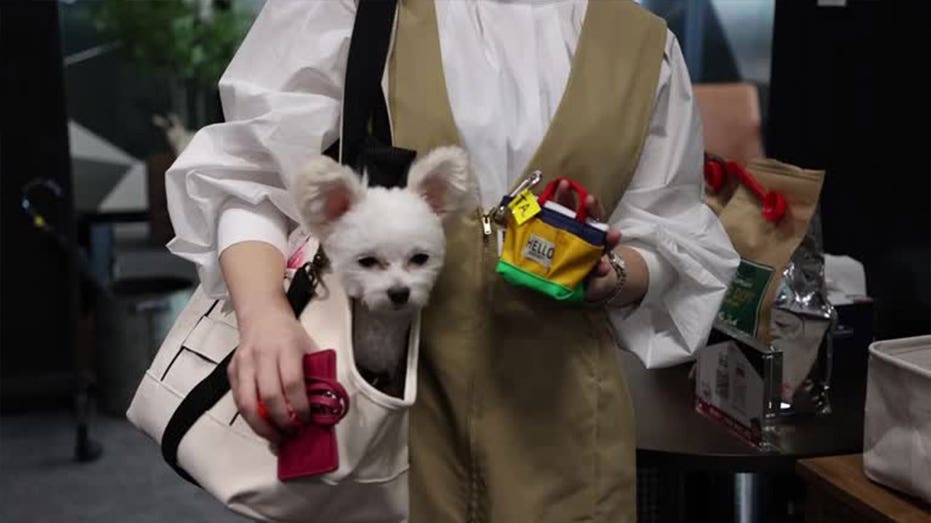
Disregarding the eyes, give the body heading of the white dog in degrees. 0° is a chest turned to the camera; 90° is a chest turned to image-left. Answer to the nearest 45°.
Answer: approximately 0°

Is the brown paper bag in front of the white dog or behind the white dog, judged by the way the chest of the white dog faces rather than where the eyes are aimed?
behind
